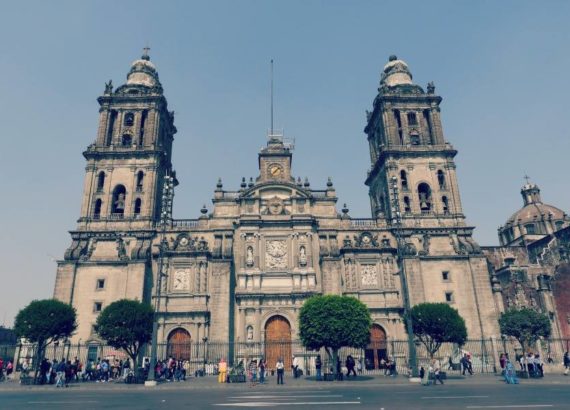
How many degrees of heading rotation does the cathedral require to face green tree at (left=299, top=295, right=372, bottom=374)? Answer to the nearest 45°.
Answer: approximately 45° to its left

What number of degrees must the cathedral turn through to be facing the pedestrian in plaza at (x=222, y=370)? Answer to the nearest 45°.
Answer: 0° — it already faces them

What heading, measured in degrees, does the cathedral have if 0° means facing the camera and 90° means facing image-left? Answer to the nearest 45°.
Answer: approximately 0°

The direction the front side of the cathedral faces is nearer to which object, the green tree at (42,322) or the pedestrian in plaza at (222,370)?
the pedestrian in plaza

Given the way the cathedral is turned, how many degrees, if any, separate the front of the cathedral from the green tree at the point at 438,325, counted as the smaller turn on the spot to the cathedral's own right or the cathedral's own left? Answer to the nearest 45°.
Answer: approximately 45° to the cathedral's own left

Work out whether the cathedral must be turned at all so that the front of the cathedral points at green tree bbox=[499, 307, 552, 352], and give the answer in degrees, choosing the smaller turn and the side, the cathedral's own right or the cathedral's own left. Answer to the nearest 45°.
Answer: approximately 90° to the cathedral's own left

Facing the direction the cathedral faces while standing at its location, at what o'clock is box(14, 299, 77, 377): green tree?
The green tree is roughly at 2 o'clock from the cathedral.

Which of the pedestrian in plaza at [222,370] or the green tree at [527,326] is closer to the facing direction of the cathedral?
the pedestrian in plaza
